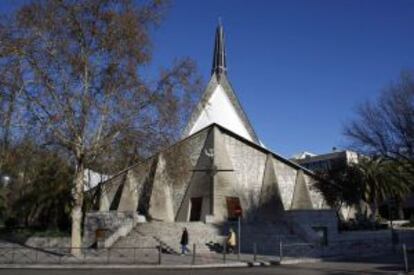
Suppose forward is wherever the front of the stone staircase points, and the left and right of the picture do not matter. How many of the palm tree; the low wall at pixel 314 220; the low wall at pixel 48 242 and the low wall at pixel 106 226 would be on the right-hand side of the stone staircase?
2

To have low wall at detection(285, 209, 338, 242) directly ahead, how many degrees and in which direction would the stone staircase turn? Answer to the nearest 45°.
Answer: approximately 90° to its left

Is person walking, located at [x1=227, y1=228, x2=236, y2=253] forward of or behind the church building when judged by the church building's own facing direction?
forward

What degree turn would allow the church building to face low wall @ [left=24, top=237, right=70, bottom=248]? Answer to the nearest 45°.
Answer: approximately 45° to its right

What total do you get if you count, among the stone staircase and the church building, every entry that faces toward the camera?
2

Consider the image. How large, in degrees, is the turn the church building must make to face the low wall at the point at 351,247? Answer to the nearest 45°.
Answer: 0° — it already faces it

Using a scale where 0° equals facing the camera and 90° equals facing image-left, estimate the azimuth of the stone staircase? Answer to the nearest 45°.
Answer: approximately 0°

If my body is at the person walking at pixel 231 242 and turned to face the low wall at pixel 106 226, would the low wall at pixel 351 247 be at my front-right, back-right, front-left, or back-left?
back-right

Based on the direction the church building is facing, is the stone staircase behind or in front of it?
in front

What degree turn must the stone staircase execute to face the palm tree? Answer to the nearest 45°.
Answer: approximately 135° to its left

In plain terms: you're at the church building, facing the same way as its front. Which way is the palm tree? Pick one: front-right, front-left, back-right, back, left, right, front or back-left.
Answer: left

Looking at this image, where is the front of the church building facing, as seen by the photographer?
facing the viewer

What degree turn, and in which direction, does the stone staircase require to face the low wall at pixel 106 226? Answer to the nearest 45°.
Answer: approximately 90° to its right
